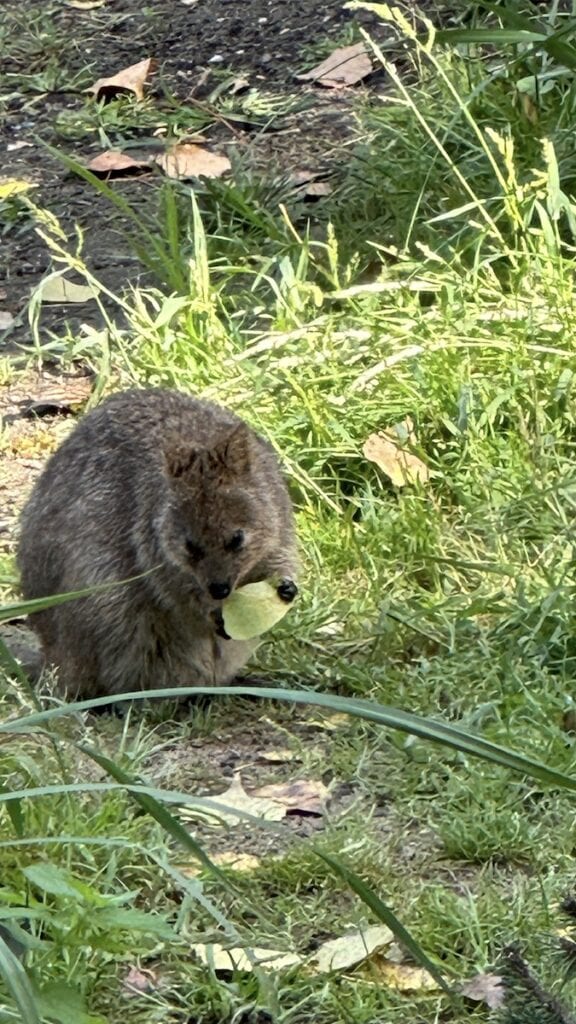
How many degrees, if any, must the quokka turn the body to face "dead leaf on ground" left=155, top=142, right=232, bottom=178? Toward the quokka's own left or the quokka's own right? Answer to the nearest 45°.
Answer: approximately 135° to the quokka's own left

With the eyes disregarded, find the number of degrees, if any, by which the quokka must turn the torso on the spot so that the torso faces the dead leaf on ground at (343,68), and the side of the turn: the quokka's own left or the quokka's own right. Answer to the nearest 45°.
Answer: approximately 135° to the quokka's own left

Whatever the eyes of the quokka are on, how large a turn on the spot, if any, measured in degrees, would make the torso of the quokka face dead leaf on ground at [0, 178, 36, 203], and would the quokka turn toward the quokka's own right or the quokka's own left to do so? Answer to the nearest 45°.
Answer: approximately 135° to the quokka's own left

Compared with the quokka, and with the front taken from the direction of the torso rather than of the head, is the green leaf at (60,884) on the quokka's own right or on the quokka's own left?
on the quokka's own right

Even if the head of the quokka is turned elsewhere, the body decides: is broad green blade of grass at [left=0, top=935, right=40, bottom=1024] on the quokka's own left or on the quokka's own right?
on the quokka's own right

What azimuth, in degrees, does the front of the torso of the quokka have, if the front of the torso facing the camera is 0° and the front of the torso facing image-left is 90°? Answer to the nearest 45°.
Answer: approximately 315°

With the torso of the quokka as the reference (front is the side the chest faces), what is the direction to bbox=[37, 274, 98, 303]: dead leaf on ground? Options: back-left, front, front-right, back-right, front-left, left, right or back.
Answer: back-left

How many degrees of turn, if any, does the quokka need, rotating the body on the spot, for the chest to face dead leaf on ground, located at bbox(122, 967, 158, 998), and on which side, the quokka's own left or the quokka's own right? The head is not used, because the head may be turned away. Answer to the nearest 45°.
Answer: approximately 45° to the quokka's own right

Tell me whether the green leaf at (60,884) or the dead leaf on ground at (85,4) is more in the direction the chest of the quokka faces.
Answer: the green leaf
